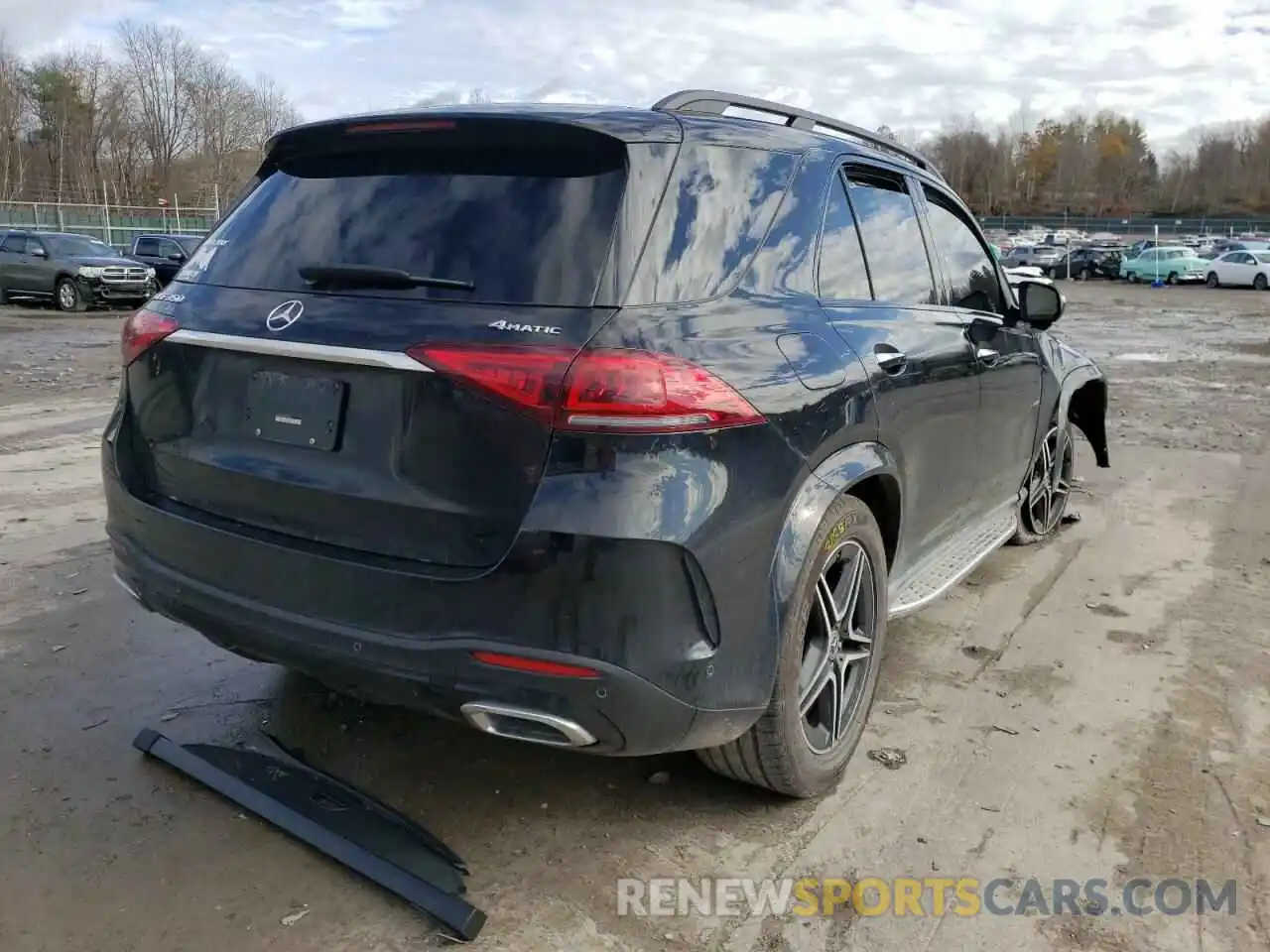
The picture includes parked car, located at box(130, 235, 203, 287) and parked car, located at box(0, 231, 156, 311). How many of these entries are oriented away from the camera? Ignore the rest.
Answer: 0

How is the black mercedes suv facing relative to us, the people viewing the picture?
facing away from the viewer and to the right of the viewer

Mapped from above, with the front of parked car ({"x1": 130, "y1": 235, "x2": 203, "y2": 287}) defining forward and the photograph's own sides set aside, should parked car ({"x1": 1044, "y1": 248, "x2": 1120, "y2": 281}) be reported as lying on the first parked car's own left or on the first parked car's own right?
on the first parked car's own left

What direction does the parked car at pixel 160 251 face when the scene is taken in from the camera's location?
facing the viewer and to the right of the viewer

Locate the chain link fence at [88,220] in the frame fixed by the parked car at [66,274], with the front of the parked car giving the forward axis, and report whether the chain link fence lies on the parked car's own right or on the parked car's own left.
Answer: on the parked car's own left
